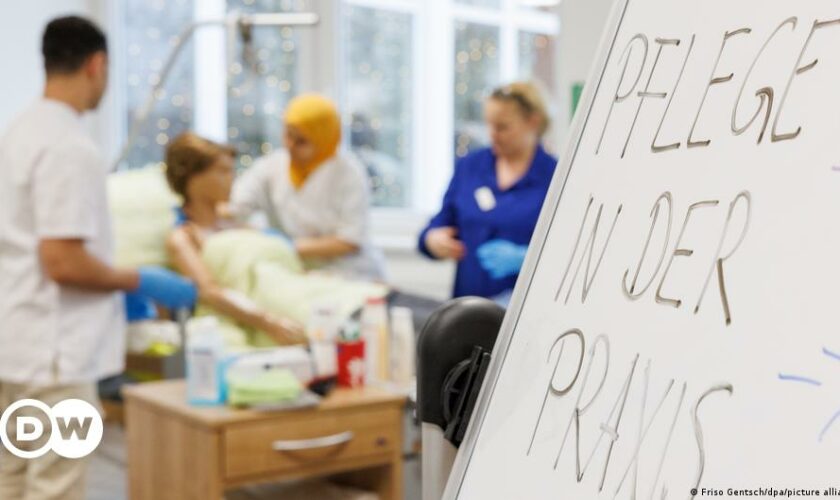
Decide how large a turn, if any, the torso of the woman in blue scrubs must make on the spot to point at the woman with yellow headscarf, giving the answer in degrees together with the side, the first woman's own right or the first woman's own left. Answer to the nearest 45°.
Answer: approximately 90° to the first woman's own right

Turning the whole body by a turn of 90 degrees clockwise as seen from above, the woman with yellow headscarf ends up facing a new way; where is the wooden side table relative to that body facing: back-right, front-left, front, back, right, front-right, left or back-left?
back-left

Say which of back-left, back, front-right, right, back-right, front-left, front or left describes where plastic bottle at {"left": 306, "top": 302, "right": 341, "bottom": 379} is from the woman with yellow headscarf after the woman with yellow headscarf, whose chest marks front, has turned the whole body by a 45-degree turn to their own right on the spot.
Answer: left

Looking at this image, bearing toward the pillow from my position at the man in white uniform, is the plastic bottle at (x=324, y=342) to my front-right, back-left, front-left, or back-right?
front-right

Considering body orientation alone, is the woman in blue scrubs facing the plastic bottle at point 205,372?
yes

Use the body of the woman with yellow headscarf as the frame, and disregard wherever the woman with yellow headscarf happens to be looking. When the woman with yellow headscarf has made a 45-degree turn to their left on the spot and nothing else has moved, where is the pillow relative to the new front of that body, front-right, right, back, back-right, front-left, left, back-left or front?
right

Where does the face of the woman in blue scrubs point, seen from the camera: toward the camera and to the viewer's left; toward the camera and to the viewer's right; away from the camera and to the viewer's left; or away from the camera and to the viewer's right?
toward the camera and to the viewer's left

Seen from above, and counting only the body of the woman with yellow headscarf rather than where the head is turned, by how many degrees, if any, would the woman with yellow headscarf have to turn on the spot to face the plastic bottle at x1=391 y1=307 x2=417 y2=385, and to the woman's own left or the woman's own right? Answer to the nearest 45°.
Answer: approximately 45° to the woman's own left

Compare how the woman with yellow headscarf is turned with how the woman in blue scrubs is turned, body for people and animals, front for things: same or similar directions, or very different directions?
same or similar directions

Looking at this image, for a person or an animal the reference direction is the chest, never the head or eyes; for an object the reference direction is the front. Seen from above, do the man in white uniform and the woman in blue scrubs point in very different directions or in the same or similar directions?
very different directions

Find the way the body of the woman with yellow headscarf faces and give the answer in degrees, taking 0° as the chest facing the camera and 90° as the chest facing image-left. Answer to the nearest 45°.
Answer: approximately 45°

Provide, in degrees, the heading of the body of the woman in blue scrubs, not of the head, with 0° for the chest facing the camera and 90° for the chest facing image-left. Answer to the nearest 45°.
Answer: approximately 45°

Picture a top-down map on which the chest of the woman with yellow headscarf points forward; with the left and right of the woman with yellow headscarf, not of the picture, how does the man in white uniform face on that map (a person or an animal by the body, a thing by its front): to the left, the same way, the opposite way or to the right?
the opposite way

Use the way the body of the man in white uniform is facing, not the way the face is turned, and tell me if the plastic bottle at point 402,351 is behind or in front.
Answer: in front

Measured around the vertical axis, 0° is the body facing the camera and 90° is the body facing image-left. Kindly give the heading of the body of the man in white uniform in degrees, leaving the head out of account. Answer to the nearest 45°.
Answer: approximately 225°

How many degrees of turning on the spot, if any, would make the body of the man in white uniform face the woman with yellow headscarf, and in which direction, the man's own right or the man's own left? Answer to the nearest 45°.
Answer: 0° — they already face them

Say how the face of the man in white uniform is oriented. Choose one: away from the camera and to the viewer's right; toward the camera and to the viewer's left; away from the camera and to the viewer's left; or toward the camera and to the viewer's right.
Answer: away from the camera and to the viewer's right

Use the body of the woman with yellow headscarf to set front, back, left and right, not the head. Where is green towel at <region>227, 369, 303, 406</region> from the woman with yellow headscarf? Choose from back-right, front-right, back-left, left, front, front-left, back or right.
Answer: front-left

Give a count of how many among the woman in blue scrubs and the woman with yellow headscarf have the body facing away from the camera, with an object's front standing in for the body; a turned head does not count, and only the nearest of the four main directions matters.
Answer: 0

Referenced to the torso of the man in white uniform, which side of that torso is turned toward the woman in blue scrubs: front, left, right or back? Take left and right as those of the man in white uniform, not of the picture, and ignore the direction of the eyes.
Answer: front
